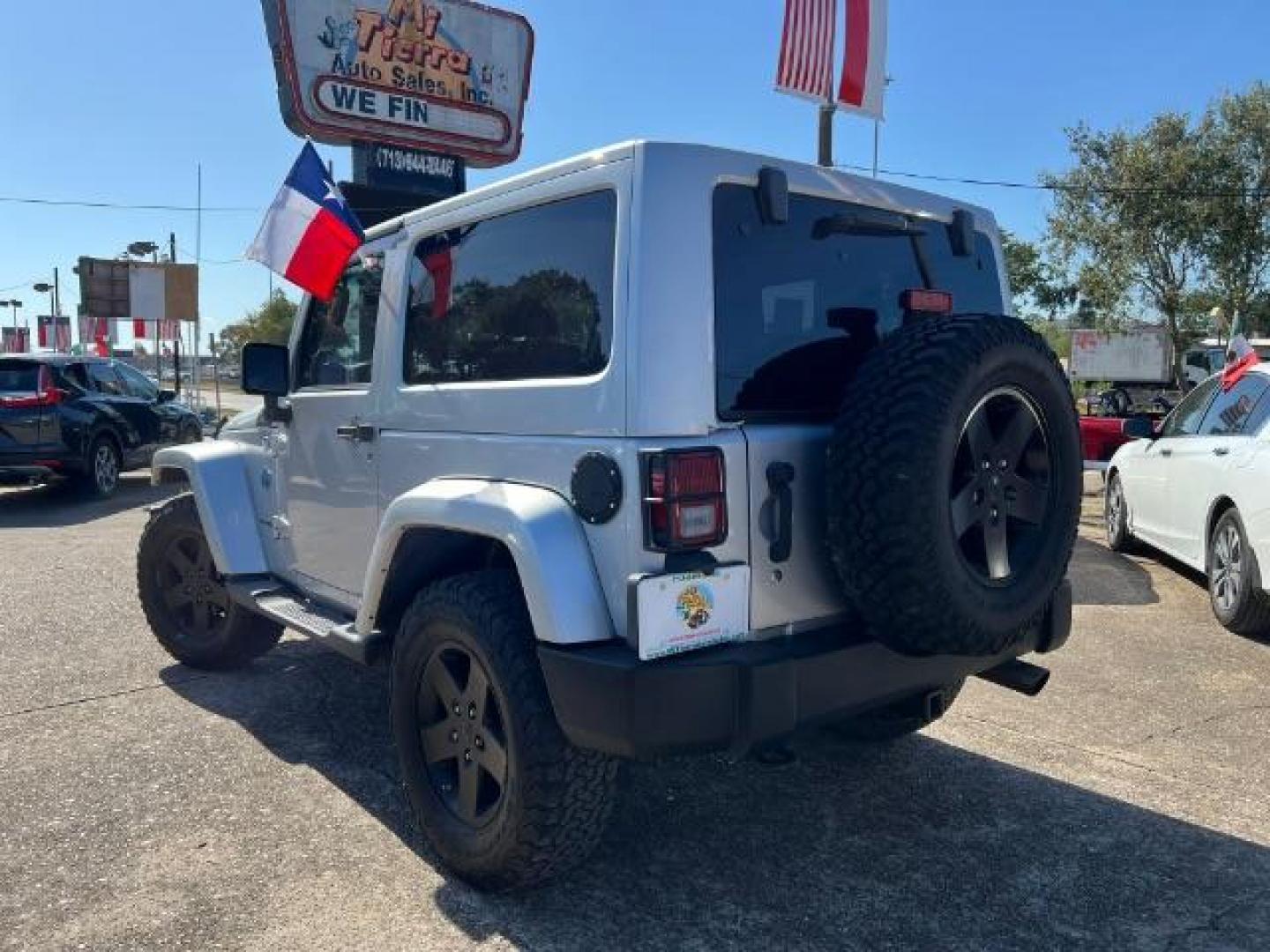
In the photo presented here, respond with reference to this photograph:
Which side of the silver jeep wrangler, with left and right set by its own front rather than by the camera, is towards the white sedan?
right

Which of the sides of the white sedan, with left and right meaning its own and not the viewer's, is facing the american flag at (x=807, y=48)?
front

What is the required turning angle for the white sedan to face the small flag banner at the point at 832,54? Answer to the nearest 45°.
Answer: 0° — it already faces it

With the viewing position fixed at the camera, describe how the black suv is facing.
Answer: facing away from the viewer and to the right of the viewer

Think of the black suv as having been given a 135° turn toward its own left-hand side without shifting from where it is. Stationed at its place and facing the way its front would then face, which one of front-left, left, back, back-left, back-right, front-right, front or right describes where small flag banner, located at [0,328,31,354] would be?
right

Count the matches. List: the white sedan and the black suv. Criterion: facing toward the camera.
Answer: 0

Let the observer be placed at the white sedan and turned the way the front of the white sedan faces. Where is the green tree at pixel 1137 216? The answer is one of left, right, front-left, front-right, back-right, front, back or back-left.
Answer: front-right

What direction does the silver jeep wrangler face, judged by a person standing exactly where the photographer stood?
facing away from the viewer and to the left of the viewer

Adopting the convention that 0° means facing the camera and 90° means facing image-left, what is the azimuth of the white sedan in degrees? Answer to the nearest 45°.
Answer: approximately 135°

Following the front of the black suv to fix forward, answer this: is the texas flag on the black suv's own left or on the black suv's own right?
on the black suv's own right

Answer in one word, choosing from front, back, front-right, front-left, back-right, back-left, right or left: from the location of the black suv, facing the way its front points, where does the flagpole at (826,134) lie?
right

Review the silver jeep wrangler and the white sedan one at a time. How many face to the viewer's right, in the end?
0

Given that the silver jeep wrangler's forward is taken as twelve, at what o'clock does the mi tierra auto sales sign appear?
The mi tierra auto sales sign is roughly at 1 o'clock from the silver jeep wrangler.

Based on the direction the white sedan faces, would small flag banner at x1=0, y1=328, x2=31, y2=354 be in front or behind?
in front
